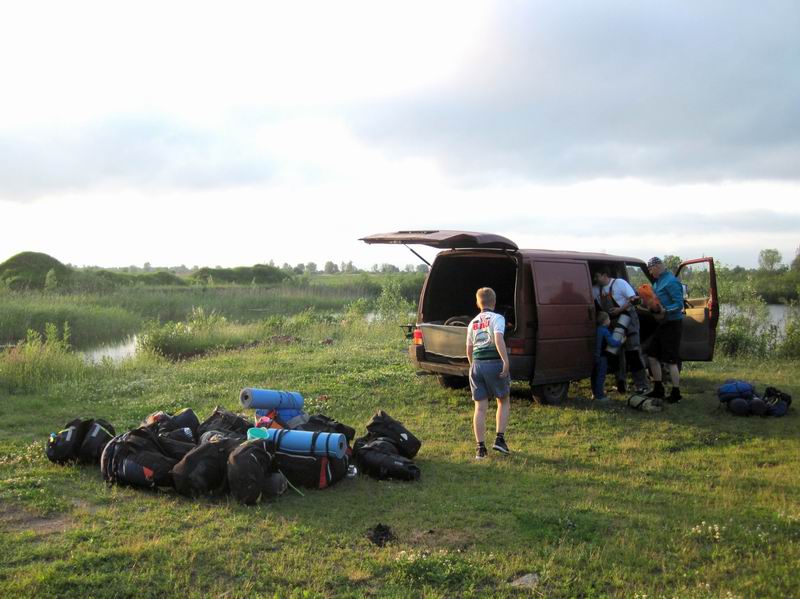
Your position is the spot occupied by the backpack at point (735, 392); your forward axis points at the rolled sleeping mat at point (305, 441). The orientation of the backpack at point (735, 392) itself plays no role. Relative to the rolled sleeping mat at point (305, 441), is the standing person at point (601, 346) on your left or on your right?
right

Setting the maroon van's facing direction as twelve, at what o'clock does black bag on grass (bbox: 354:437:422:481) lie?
The black bag on grass is roughly at 5 o'clock from the maroon van.

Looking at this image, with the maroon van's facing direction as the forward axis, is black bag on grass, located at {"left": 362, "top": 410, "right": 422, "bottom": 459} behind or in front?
behind

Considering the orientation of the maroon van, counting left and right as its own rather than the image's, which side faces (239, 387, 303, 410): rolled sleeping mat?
back

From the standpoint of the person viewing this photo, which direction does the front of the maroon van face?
facing away from the viewer and to the right of the viewer
